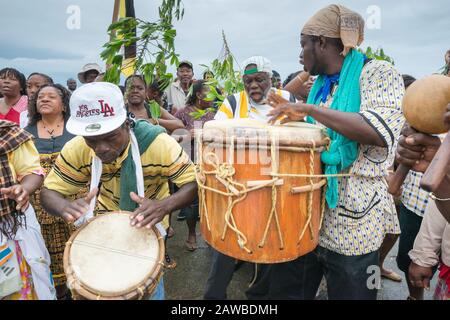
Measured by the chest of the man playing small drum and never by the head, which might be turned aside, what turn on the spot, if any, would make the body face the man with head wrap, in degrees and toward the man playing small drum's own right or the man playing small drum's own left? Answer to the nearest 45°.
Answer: approximately 45° to the man playing small drum's own left

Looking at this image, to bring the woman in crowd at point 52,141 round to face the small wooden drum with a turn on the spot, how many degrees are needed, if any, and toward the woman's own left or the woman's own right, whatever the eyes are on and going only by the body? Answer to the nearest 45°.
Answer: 0° — they already face it

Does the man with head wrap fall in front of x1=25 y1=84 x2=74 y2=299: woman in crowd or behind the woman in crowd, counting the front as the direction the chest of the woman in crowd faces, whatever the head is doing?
in front

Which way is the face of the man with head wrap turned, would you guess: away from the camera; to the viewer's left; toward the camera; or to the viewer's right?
to the viewer's left

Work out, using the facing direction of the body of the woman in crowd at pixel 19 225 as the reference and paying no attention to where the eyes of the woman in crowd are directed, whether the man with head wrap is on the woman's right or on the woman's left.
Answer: on the woman's left

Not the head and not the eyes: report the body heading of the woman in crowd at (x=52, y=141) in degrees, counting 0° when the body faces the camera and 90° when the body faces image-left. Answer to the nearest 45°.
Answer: approximately 0°
